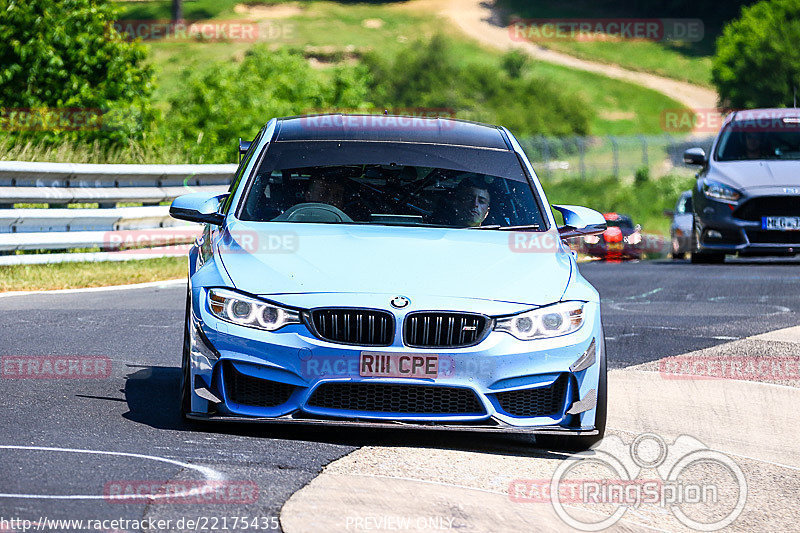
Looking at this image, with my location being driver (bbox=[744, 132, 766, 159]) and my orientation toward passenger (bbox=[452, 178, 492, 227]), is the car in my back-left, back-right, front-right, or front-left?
back-right

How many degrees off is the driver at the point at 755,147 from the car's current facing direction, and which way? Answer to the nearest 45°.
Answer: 0° — it already faces them
